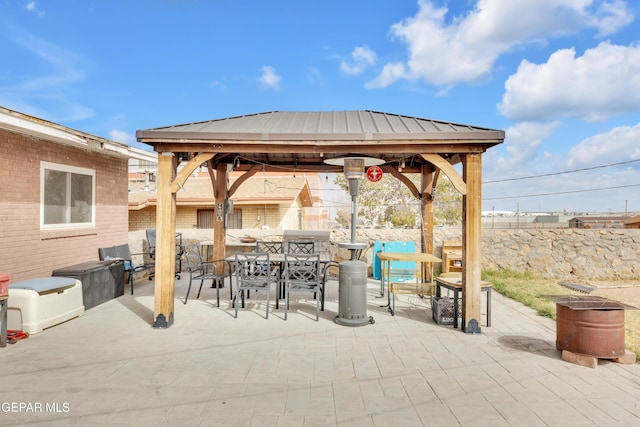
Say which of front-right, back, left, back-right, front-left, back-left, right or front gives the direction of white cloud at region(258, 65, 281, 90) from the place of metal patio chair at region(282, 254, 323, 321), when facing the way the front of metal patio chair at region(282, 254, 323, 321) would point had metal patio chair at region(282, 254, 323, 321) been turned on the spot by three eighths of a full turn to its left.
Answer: back-right

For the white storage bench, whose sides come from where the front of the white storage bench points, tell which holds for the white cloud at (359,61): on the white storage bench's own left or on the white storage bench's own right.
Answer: on the white storage bench's own left

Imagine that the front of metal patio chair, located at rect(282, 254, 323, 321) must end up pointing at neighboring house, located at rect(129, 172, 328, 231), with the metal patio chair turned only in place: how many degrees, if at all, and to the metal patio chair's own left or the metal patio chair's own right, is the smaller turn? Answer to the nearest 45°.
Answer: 0° — it already faces it

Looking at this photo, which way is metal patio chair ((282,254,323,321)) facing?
away from the camera

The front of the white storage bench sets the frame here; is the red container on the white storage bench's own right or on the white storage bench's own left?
on the white storage bench's own right

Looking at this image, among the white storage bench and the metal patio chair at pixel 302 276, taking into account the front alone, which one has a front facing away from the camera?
the metal patio chair

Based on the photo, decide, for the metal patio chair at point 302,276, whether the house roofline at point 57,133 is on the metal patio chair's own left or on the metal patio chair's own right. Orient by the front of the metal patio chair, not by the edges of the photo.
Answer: on the metal patio chair's own left

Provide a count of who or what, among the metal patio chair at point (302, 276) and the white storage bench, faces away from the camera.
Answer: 1

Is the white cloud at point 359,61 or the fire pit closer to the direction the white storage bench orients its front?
the fire pit

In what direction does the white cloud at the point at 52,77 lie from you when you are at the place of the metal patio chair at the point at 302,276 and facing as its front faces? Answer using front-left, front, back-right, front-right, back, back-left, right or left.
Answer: front-left

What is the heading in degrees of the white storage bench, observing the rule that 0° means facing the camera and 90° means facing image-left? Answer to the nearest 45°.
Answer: approximately 315°

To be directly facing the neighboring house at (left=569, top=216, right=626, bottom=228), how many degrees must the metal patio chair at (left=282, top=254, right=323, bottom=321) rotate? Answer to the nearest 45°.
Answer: approximately 45° to its right

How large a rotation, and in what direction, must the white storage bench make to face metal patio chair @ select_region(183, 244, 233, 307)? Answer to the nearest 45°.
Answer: approximately 45° to its left
